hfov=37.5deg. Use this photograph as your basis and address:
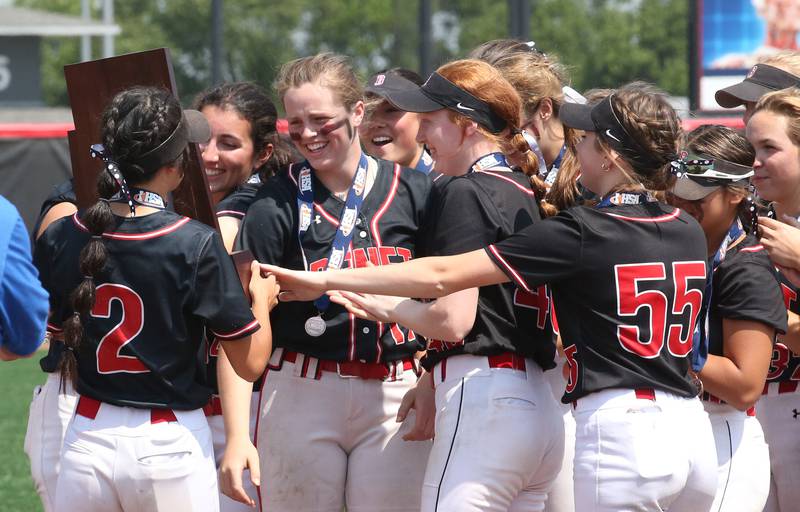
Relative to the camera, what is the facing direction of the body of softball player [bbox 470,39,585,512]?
to the viewer's left

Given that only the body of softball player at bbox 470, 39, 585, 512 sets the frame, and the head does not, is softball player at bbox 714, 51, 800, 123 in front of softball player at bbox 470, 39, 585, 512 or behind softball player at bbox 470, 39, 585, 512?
behind

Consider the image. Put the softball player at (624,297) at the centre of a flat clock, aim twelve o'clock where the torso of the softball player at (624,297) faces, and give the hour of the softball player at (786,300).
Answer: the softball player at (786,300) is roughly at 3 o'clock from the softball player at (624,297).

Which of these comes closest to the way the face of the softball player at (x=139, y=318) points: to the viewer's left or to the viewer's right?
to the viewer's right

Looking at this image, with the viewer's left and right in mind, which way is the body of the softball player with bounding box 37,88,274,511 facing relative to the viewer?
facing away from the viewer and to the right of the viewer

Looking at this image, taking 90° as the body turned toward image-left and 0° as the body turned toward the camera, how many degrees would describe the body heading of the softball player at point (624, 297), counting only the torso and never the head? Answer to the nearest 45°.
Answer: approximately 135°

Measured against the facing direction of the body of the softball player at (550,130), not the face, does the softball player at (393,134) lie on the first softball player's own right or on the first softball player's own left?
on the first softball player's own right

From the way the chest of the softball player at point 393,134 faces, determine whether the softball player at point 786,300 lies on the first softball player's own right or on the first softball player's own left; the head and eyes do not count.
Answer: on the first softball player's own left

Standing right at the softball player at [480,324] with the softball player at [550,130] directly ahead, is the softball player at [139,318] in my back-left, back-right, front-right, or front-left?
back-left
